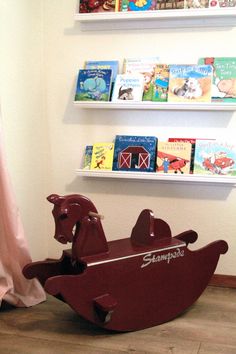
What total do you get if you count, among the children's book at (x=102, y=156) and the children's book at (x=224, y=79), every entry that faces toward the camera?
2

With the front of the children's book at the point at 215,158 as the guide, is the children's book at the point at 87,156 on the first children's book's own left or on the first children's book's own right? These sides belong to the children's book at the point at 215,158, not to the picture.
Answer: on the first children's book's own right

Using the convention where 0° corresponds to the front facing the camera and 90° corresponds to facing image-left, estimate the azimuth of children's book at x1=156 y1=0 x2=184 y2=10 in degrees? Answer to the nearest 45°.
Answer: approximately 0°

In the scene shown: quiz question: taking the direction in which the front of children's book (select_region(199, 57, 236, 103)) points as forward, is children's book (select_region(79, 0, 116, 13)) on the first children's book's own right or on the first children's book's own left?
on the first children's book's own right
